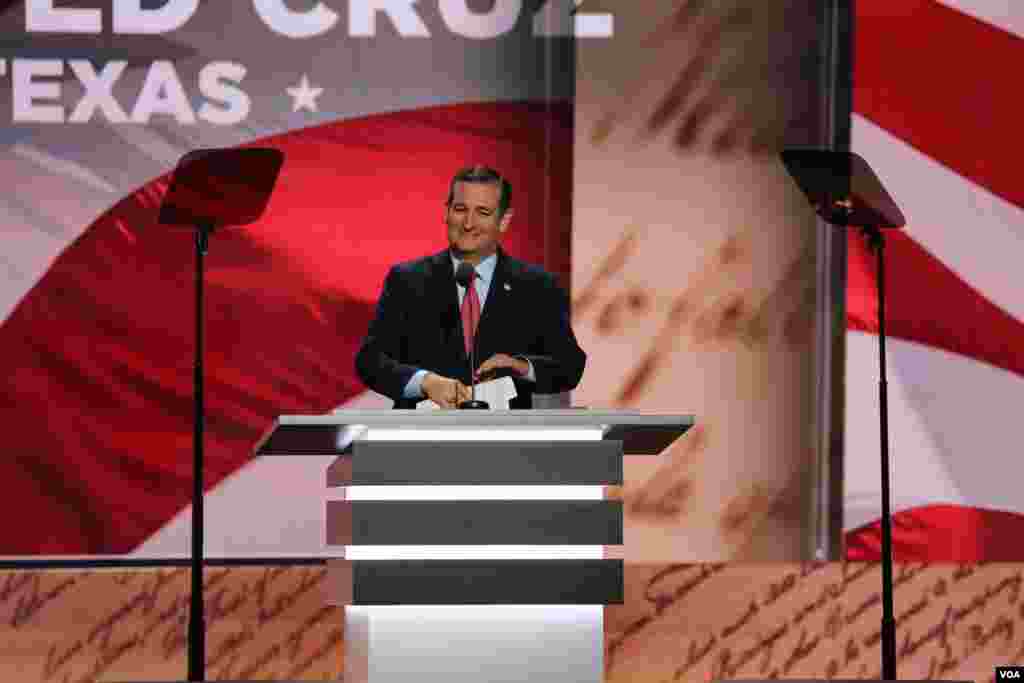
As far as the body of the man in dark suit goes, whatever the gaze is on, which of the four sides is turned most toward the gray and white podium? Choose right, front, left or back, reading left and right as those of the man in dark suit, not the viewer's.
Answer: front

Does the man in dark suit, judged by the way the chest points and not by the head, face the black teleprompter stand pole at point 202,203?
no

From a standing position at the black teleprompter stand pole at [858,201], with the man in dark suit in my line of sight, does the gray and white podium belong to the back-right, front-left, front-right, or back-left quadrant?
front-left

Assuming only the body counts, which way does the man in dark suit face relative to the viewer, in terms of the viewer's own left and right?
facing the viewer

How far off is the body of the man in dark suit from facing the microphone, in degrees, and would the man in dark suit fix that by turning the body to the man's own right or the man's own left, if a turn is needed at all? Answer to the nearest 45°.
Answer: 0° — they already face it
